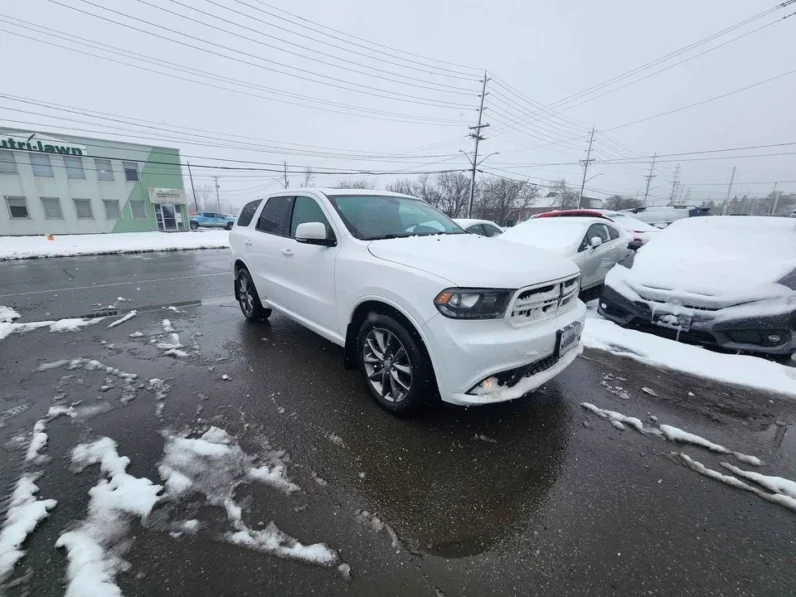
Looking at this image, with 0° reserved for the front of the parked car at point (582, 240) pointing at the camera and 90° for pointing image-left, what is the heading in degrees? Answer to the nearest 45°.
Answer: approximately 45°

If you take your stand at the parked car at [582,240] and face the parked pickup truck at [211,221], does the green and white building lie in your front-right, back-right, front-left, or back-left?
front-left

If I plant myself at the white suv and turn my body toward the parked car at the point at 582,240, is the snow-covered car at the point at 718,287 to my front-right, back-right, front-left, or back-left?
front-right

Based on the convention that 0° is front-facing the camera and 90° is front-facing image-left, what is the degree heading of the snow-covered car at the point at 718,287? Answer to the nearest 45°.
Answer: approximately 45°

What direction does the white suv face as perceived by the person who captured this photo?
facing the viewer and to the right of the viewer

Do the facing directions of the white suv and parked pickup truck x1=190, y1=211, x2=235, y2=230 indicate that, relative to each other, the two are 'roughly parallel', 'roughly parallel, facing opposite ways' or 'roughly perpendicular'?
roughly perpendicular

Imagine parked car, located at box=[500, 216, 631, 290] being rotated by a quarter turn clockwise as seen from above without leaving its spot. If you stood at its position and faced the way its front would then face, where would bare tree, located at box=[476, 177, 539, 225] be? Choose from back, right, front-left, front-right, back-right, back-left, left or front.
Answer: front-right

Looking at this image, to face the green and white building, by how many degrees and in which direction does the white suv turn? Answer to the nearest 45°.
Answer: approximately 180°

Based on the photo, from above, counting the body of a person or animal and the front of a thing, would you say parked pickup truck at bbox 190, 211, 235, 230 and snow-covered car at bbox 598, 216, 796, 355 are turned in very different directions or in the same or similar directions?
very different directions

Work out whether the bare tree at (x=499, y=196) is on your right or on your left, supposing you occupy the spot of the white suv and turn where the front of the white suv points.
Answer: on your left

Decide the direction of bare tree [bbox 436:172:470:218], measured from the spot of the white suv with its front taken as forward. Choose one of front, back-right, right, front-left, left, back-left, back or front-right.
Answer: back-left
